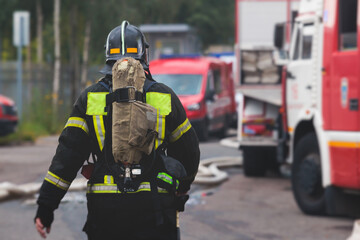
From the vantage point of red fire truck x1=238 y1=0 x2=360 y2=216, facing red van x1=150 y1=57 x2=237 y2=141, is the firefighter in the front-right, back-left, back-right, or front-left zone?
back-left

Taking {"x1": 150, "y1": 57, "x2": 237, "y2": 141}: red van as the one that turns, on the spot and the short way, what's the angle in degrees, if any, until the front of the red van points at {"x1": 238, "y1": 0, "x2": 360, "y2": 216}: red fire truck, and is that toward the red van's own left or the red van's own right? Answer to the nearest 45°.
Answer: approximately 45° to the red van's own left

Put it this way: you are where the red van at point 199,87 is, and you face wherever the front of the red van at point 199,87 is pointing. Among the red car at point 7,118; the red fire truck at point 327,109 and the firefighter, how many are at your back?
0

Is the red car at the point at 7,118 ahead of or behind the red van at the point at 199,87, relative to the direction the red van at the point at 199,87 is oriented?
ahead

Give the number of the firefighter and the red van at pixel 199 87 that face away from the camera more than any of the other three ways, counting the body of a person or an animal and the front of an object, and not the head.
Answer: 1

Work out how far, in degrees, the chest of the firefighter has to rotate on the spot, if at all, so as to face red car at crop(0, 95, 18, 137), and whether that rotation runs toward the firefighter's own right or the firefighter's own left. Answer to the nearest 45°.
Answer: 0° — they already face it

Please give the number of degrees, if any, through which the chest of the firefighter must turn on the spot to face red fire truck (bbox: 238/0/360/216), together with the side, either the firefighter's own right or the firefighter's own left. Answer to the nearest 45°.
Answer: approximately 45° to the firefighter's own right

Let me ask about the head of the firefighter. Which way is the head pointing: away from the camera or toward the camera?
away from the camera

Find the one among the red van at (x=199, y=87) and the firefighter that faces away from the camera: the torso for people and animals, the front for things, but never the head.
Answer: the firefighter

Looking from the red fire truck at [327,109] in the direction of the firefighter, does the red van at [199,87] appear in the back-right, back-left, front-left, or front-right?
back-right

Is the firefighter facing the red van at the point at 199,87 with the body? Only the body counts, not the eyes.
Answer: yes

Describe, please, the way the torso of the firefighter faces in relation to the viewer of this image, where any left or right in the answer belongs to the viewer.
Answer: facing away from the viewer

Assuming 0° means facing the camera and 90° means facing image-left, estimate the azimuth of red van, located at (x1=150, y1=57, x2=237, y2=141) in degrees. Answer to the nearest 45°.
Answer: approximately 45°
